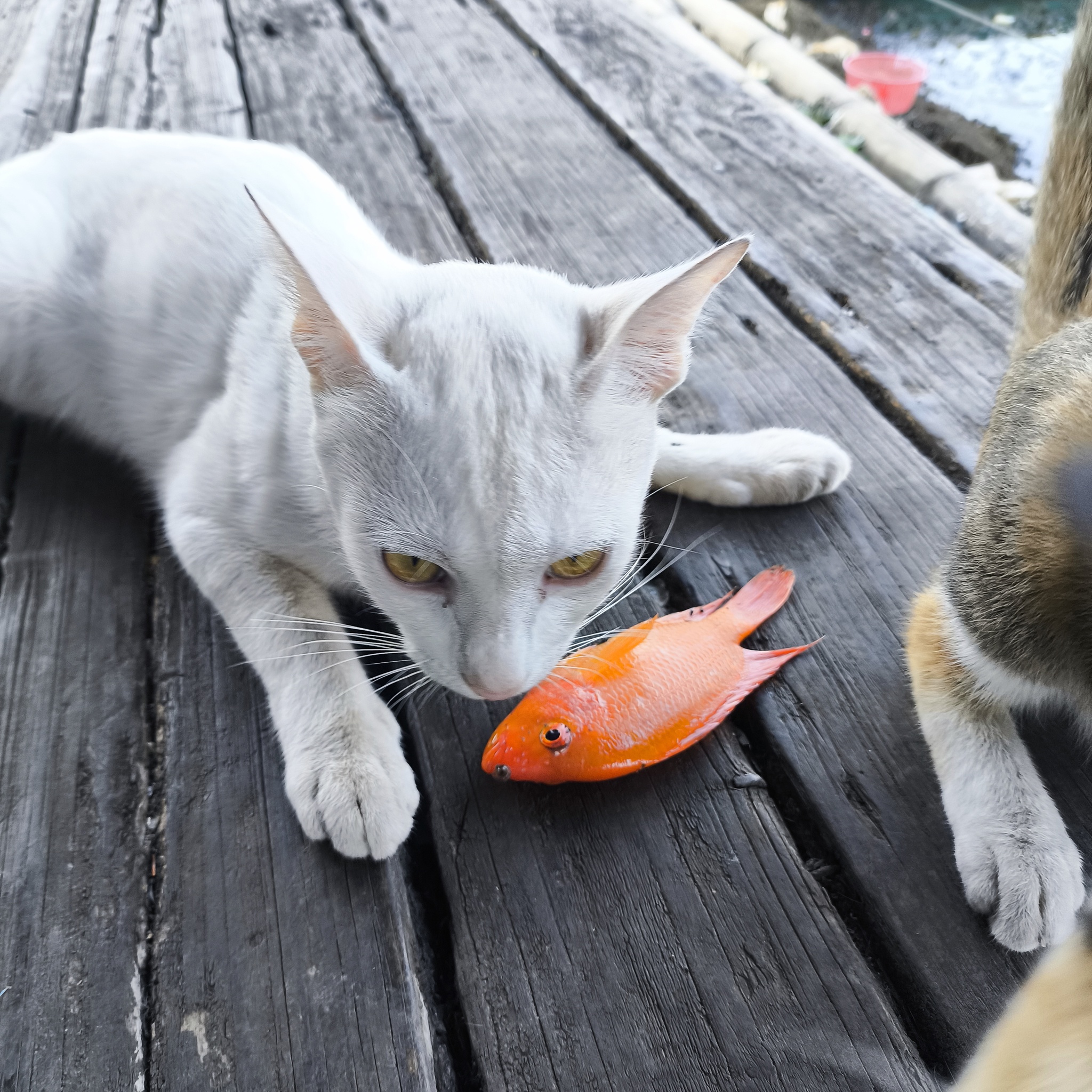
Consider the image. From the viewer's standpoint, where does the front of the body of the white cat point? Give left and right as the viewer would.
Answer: facing the viewer and to the right of the viewer

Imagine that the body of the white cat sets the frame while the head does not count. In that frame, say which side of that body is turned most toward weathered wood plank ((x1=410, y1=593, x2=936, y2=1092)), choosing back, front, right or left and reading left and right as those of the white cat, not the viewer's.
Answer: front

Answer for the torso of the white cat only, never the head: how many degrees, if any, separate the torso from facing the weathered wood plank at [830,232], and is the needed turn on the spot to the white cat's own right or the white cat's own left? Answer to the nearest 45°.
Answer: approximately 90° to the white cat's own left

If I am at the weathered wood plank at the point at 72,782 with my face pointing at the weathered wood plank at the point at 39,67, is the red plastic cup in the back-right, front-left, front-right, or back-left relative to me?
front-right

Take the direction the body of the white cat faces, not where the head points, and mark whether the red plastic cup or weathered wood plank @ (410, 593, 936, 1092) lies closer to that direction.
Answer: the weathered wood plank
